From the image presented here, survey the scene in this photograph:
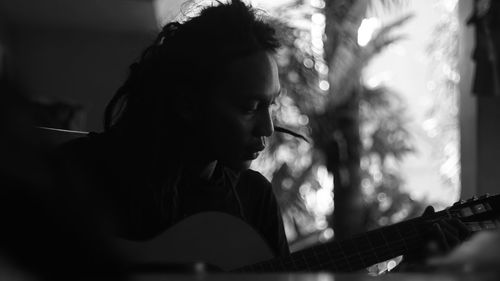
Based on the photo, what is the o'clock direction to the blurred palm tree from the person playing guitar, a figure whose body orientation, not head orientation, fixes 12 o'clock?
The blurred palm tree is roughly at 8 o'clock from the person playing guitar.

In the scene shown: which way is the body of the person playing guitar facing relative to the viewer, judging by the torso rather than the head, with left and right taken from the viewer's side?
facing the viewer and to the right of the viewer
